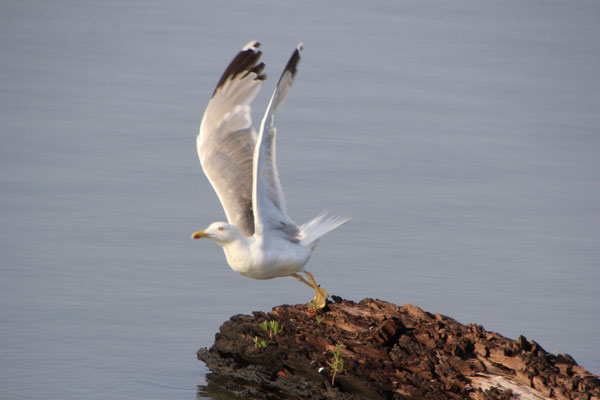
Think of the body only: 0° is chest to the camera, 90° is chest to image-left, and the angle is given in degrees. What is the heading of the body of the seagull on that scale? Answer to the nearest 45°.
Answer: approximately 90°
